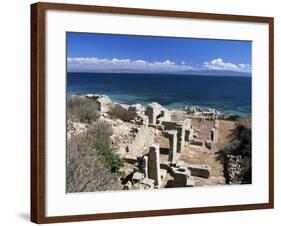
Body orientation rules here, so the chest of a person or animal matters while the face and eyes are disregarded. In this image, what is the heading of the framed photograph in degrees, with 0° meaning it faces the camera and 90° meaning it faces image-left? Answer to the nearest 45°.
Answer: approximately 315°
